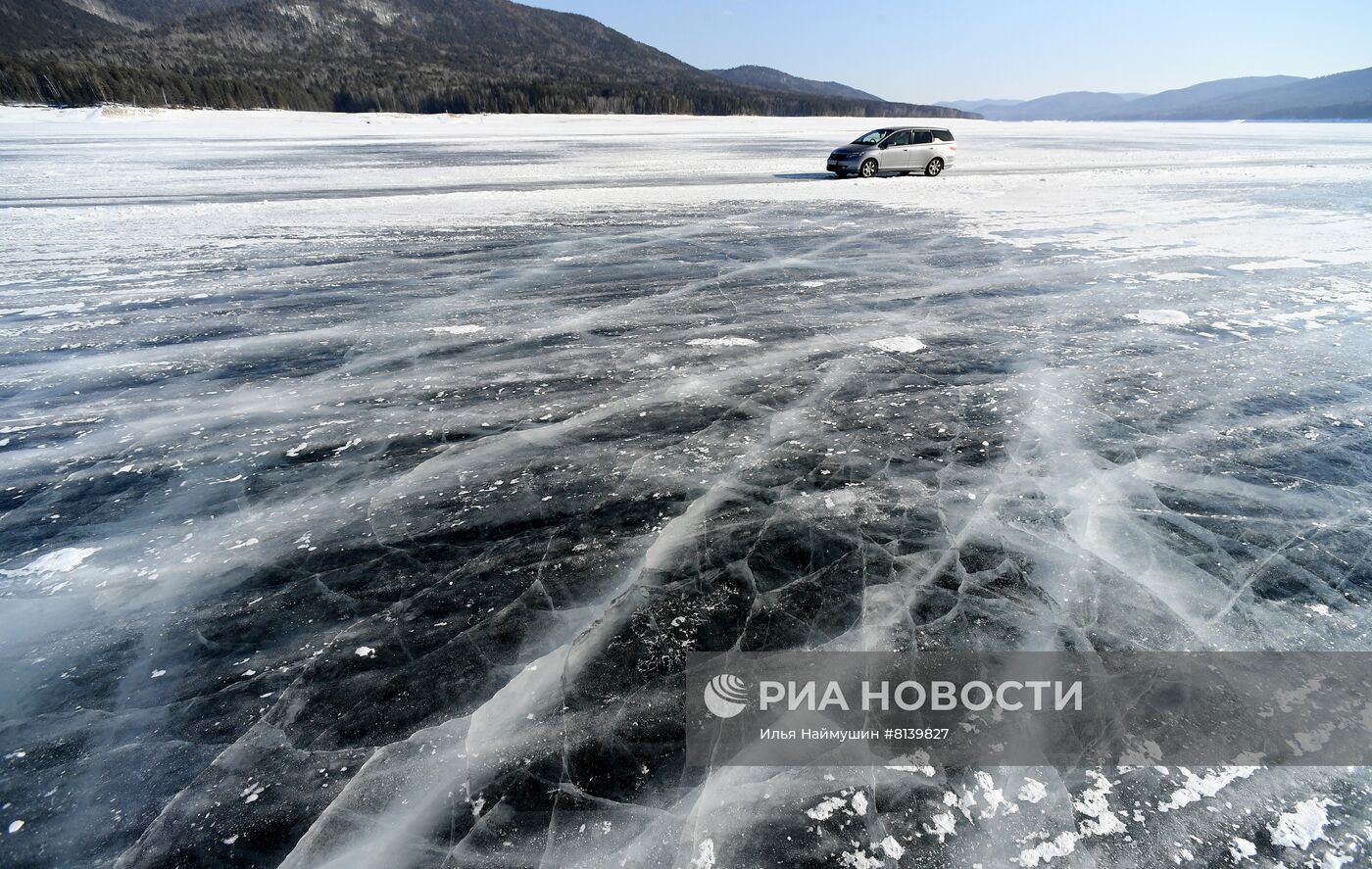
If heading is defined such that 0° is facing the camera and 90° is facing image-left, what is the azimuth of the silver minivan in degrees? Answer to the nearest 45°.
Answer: approximately 45°
